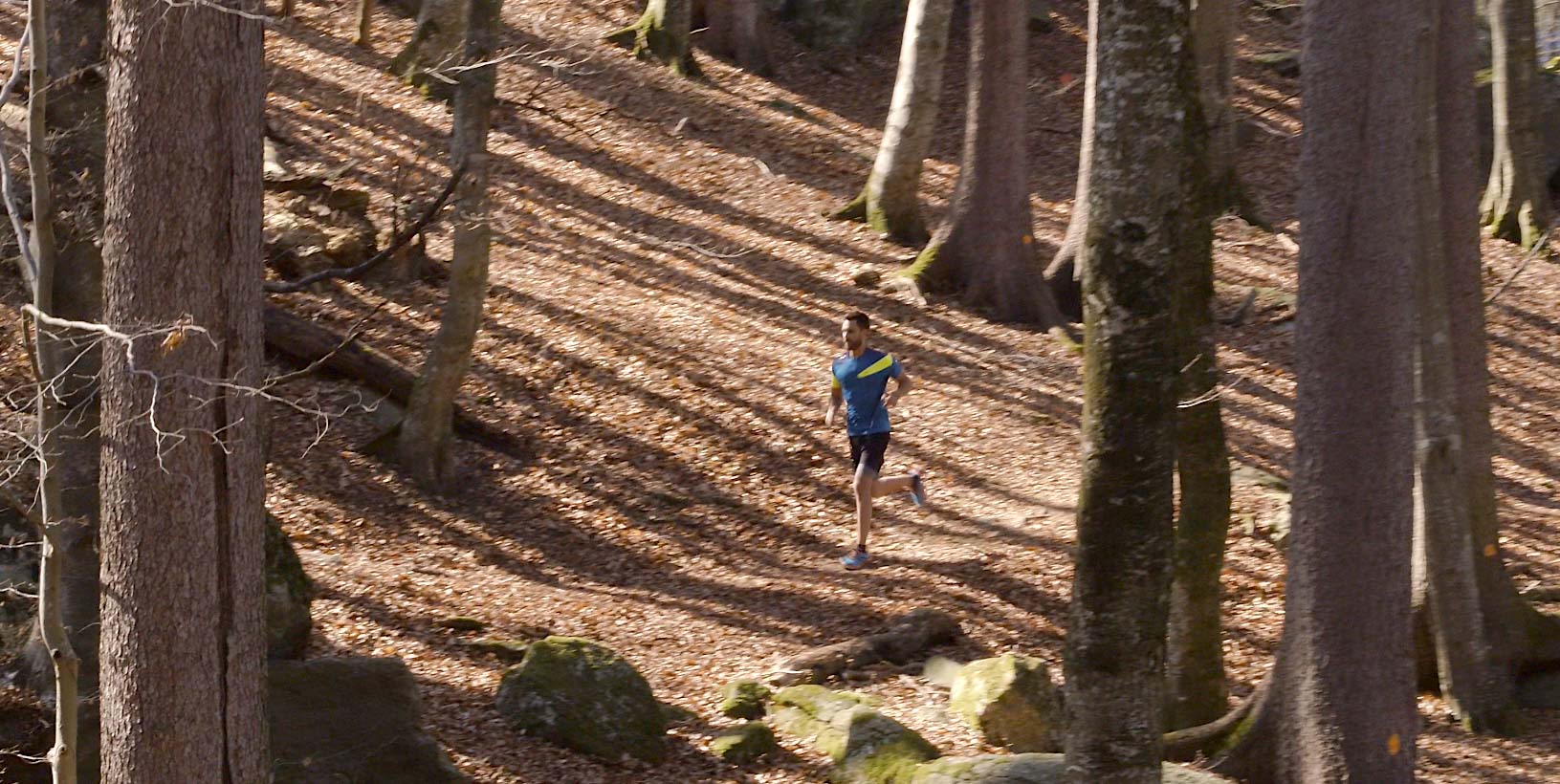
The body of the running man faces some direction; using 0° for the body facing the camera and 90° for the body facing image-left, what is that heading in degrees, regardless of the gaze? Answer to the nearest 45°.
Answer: approximately 45°

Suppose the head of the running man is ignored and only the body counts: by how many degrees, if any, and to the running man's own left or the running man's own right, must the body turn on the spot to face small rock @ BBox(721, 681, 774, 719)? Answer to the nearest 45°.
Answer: approximately 45° to the running man's own left

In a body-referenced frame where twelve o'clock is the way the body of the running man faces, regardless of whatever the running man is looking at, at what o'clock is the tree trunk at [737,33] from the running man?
The tree trunk is roughly at 4 o'clock from the running man.

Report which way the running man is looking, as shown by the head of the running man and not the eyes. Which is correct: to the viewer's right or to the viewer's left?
to the viewer's left

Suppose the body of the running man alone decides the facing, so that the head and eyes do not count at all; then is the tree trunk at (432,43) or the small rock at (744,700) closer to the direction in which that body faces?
the small rock

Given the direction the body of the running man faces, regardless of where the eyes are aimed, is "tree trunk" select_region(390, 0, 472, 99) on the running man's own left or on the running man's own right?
on the running man's own right

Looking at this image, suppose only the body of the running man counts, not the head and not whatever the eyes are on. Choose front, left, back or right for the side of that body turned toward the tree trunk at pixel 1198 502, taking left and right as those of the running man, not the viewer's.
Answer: left

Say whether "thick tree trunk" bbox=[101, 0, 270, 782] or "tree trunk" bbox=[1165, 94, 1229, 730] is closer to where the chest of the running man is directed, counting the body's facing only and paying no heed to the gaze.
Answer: the thick tree trunk

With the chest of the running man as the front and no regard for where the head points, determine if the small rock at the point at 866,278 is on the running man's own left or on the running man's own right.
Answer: on the running man's own right

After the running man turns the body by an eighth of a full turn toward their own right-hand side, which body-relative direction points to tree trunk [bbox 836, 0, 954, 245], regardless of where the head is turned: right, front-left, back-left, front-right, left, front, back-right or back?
right

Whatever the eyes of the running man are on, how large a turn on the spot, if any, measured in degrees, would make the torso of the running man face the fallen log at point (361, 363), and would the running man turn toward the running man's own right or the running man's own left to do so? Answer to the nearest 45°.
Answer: approximately 45° to the running man's own right
